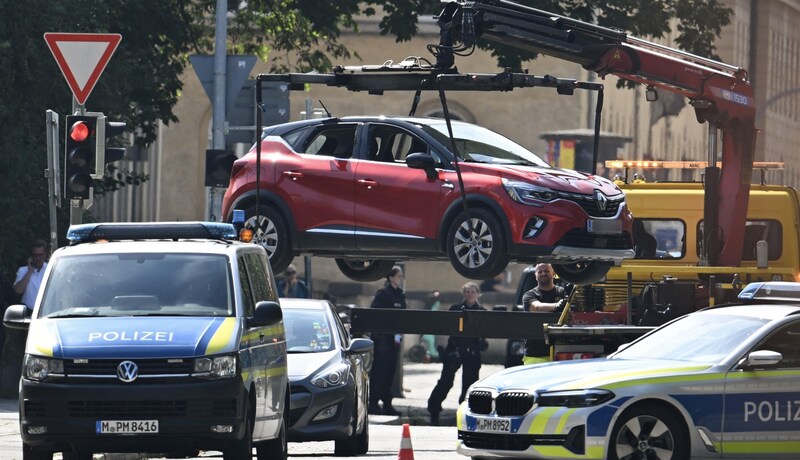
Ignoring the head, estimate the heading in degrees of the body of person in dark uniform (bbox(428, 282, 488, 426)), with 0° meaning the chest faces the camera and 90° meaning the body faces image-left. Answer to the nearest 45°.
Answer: approximately 0°

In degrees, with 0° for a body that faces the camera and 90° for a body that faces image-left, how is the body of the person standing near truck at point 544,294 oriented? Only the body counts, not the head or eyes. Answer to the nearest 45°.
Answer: approximately 0°

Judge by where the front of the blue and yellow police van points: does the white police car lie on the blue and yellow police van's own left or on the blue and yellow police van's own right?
on the blue and yellow police van's own left

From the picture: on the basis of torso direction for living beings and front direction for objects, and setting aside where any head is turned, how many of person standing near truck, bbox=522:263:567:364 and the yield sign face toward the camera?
2

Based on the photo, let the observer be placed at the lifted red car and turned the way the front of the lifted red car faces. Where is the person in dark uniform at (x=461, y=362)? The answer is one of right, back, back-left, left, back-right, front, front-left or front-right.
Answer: back-left

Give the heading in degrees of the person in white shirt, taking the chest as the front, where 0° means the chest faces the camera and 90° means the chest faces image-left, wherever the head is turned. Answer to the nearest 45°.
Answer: approximately 315°
